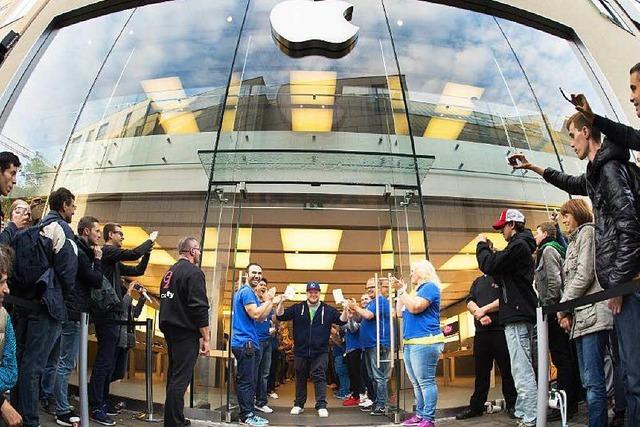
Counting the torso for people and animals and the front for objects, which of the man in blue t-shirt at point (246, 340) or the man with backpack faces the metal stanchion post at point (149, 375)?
the man with backpack

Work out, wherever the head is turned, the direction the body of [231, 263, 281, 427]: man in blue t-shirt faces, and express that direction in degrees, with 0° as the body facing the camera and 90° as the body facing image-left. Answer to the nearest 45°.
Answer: approximately 270°

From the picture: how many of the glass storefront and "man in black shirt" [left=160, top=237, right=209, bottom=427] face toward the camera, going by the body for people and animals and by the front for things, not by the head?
1

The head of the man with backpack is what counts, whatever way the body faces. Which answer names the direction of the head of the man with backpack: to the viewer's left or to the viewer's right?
to the viewer's right

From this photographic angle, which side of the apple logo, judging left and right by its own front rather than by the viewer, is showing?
front

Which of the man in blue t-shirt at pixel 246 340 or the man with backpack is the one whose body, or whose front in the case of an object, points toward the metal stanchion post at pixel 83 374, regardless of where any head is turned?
the man with backpack

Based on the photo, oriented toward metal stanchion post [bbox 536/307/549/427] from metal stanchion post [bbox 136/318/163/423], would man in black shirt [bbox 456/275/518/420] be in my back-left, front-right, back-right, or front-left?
front-left

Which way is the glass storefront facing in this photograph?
toward the camera

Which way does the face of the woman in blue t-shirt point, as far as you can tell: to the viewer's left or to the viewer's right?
to the viewer's left

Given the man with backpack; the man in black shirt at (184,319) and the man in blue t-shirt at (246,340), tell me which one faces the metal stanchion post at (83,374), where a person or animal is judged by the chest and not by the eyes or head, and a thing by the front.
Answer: the man with backpack

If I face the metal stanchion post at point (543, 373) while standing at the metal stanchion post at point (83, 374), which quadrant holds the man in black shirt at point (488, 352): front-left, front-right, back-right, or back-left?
front-left

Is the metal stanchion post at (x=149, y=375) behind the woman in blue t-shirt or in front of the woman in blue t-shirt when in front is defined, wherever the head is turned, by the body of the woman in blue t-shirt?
in front

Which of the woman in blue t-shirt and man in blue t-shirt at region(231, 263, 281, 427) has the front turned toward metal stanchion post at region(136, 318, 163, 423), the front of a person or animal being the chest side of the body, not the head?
the woman in blue t-shirt
